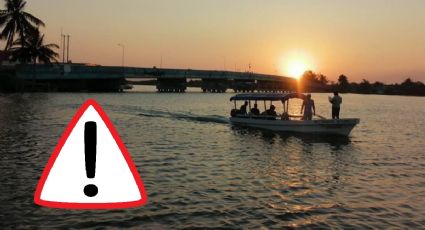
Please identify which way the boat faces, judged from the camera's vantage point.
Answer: facing the viewer and to the right of the viewer
